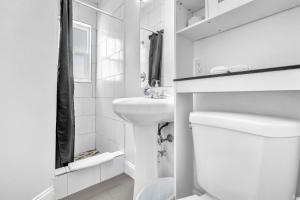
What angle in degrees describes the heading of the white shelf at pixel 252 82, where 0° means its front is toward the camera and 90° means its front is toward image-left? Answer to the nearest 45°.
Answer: approximately 45°

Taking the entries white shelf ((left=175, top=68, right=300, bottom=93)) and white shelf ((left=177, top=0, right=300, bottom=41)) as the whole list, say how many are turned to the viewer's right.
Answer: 0

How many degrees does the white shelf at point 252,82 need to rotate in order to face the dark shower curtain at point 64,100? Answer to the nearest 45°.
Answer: approximately 45° to its right
